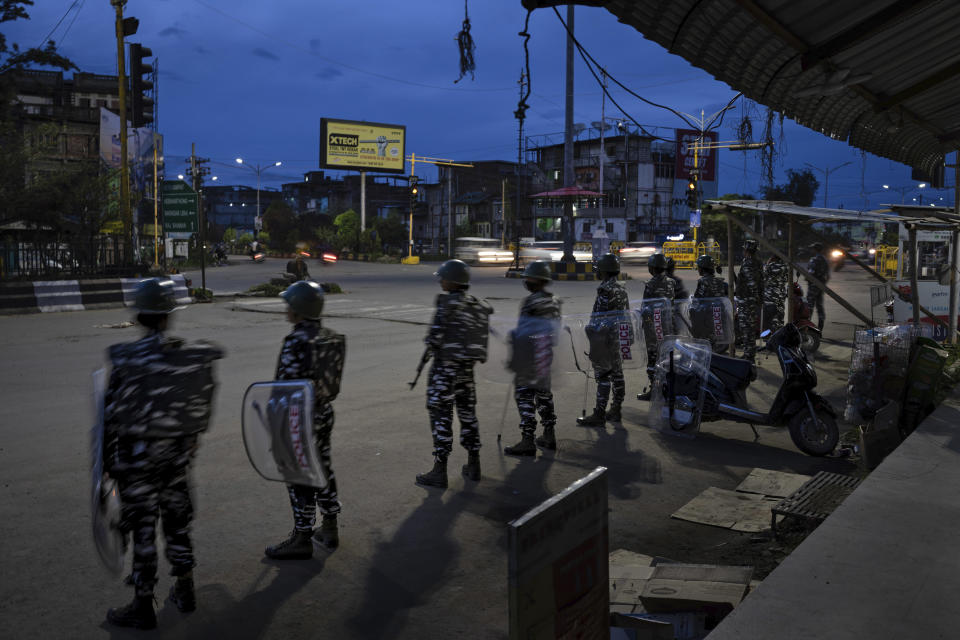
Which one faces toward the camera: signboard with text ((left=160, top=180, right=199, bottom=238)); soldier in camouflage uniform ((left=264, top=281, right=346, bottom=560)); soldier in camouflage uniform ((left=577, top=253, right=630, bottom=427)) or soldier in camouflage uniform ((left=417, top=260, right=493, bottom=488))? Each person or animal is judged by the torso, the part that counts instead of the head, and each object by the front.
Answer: the signboard with text

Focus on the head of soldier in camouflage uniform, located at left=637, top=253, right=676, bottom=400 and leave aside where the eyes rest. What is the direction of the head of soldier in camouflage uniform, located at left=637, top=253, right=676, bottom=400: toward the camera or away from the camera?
away from the camera

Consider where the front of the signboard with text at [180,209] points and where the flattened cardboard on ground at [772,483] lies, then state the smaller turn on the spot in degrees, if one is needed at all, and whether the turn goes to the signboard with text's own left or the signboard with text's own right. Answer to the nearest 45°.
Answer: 0° — it already faces it

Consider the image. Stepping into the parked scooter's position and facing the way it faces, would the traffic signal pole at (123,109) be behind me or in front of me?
behind

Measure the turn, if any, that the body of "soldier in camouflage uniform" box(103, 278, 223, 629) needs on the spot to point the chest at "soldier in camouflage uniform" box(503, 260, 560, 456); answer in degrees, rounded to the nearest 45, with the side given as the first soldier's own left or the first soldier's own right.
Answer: approximately 90° to the first soldier's own right

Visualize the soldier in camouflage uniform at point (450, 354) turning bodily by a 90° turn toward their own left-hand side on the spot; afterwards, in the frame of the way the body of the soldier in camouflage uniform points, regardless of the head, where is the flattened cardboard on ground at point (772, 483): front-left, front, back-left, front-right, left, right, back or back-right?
back-left

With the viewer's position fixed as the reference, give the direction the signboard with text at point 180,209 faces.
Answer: facing the viewer

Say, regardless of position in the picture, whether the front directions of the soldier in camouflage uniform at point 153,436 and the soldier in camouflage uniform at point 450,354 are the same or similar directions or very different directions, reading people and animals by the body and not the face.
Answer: same or similar directions

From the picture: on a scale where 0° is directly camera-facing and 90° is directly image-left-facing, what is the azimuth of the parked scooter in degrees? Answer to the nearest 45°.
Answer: approximately 315°

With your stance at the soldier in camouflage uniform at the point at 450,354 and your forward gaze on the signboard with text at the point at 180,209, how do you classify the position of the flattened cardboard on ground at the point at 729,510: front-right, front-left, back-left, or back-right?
back-right

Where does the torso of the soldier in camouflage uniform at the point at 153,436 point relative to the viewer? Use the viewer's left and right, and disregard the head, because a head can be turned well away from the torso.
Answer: facing away from the viewer and to the left of the viewer

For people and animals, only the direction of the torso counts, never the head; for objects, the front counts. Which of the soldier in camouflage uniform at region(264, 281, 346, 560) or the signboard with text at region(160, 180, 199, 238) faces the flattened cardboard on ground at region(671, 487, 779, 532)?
the signboard with text

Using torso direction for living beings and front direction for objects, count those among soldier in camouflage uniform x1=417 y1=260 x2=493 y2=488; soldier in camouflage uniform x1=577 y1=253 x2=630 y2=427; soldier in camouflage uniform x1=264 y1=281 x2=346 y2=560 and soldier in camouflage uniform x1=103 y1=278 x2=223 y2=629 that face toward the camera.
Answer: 0

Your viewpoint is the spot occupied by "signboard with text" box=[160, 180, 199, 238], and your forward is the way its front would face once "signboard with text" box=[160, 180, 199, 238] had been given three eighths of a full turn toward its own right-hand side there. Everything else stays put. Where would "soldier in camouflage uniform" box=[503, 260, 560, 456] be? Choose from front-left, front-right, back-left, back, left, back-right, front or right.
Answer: back-left
